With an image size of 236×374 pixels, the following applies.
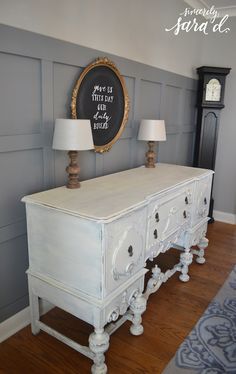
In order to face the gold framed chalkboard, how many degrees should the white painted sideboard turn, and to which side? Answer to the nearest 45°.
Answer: approximately 135° to its left

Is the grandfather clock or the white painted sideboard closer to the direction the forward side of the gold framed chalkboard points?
the white painted sideboard

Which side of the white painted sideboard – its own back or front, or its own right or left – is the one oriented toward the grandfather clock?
left

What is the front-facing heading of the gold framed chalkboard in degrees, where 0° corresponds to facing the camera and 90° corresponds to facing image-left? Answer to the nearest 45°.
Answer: approximately 315°

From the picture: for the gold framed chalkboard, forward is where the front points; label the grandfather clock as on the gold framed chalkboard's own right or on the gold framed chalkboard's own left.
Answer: on the gold framed chalkboard's own left

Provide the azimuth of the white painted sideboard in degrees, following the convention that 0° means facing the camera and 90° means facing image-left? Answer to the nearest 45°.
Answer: approximately 315°
